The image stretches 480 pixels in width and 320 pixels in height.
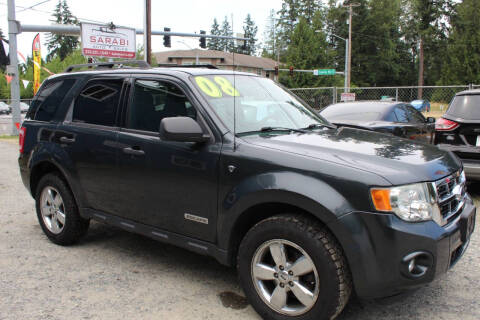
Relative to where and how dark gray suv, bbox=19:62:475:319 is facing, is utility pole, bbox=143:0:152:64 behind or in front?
behind

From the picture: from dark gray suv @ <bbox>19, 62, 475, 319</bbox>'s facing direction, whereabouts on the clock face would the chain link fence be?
The chain link fence is roughly at 8 o'clock from the dark gray suv.

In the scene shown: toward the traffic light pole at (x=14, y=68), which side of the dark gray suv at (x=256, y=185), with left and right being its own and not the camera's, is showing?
back

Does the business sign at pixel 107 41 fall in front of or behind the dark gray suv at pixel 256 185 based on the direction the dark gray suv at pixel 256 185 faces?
behind

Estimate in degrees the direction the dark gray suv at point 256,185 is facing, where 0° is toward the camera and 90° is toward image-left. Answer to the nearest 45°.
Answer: approximately 315°

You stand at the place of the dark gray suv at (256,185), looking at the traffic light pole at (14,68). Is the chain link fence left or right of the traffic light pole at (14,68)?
right
